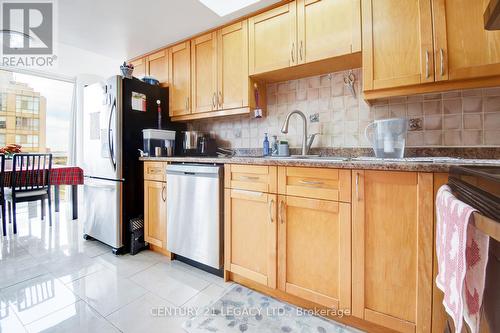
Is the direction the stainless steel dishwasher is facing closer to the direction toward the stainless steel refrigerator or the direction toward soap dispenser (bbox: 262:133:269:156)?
the stainless steel refrigerator

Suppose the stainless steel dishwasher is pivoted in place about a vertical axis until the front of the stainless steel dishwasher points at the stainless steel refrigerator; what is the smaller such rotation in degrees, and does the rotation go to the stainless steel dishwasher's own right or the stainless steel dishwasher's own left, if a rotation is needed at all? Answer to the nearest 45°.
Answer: approximately 90° to the stainless steel dishwasher's own right

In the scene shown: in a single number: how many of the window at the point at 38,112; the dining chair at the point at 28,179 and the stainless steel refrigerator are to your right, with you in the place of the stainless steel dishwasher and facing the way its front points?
3

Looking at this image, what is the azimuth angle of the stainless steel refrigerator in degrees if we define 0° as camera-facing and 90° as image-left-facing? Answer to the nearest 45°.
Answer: approximately 45°

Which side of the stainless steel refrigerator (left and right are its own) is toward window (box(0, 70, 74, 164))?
right

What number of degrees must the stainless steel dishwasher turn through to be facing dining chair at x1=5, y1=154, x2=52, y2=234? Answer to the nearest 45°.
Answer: approximately 90° to its right

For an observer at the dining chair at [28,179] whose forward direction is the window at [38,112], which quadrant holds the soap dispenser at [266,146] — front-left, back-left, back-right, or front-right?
back-right

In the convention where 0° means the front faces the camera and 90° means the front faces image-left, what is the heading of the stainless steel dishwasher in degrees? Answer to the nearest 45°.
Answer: approximately 45°

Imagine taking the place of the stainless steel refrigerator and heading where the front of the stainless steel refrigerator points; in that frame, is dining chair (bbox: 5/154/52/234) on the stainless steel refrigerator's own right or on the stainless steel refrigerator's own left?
on the stainless steel refrigerator's own right

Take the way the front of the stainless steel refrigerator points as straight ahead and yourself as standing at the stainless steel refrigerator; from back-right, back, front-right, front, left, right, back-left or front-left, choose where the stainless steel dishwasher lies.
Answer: left

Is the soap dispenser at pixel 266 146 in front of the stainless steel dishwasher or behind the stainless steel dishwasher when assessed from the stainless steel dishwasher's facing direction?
behind

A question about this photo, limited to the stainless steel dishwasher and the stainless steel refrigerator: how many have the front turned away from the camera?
0
